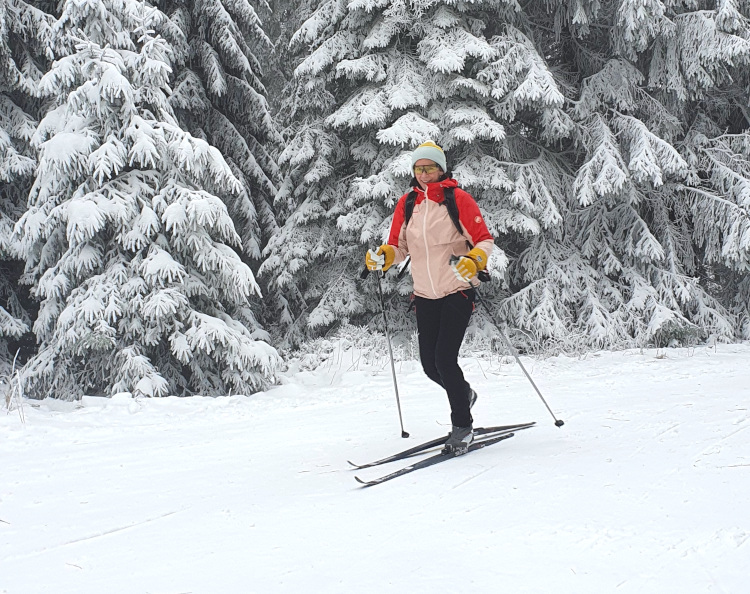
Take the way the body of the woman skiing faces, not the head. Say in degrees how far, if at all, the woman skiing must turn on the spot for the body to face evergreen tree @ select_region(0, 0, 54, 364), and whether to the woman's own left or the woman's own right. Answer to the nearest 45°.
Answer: approximately 90° to the woman's own right

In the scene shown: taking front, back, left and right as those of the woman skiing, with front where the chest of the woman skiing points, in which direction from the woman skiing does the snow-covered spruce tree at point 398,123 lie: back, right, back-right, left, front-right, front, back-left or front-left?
back-right

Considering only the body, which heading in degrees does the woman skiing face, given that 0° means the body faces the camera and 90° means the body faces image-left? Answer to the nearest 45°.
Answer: approximately 45°

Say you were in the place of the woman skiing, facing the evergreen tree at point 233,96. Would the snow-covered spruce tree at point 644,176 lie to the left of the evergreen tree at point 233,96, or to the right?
right

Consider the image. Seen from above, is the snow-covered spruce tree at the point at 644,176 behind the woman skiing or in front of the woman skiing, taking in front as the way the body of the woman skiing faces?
behind
